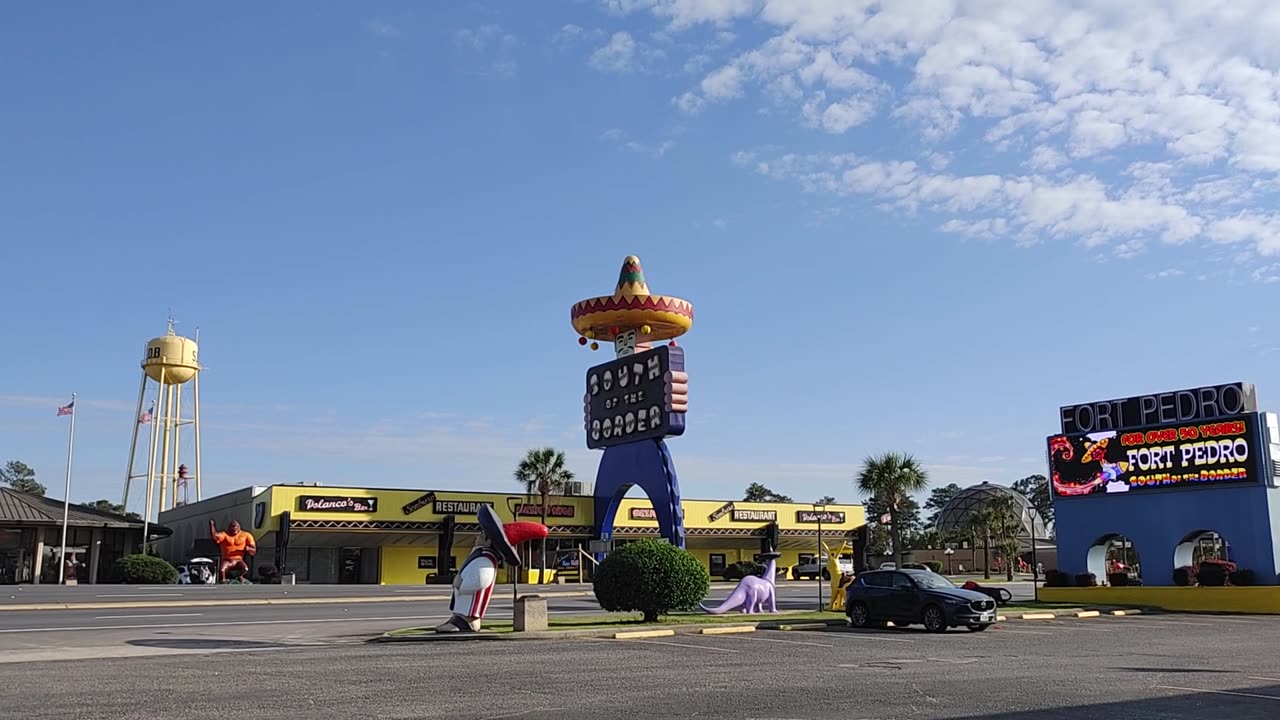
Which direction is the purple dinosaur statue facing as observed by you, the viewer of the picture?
facing to the right of the viewer

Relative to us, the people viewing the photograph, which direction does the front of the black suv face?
facing the viewer and to the right of the viewer

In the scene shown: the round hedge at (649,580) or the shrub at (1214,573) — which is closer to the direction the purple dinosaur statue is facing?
the shrub

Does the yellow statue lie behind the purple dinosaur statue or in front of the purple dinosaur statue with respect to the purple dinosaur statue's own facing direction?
in front

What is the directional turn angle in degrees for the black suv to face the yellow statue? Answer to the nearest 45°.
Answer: approximately 135° to its left

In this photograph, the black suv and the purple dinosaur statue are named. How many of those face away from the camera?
0

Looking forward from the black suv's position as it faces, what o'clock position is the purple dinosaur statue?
The purple dinosaur statue is roughly at 6 o'clock from the black suv.

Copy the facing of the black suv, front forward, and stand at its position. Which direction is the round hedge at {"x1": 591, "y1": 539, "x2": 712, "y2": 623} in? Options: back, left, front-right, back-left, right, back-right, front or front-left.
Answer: back-right

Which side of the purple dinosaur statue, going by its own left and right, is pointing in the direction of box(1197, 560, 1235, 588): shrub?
front

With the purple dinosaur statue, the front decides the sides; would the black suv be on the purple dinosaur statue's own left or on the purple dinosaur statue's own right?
on the purple dinosaur statue's own right
